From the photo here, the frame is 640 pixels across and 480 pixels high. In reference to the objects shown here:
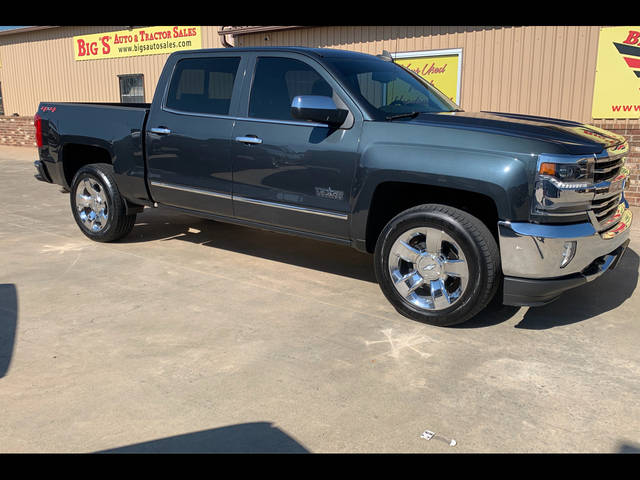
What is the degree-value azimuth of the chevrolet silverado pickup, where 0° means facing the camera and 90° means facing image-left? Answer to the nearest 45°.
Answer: approximately 315°

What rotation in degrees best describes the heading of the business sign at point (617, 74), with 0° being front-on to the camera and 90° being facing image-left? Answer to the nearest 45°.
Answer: approximately 0°

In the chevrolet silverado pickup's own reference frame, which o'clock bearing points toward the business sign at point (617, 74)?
The business sign is roughly at 9 o'clock from the chevrolet silverado pickup.

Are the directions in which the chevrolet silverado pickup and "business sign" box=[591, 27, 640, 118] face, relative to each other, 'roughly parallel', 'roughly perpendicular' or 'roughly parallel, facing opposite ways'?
roughly perpendicular

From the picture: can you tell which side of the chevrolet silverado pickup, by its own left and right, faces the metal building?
left

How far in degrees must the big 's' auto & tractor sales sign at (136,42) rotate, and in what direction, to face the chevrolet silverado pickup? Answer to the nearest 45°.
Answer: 0° — it already faces it

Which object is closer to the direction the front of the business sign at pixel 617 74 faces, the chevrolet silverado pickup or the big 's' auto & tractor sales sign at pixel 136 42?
the chevrolet silverado pickup

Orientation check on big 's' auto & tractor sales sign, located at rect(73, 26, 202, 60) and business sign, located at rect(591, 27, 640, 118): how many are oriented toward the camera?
2

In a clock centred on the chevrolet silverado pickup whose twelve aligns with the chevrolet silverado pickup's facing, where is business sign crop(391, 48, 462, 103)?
The business sign is roughly at 8 o'clock from the chevrolet silverado pickup.
